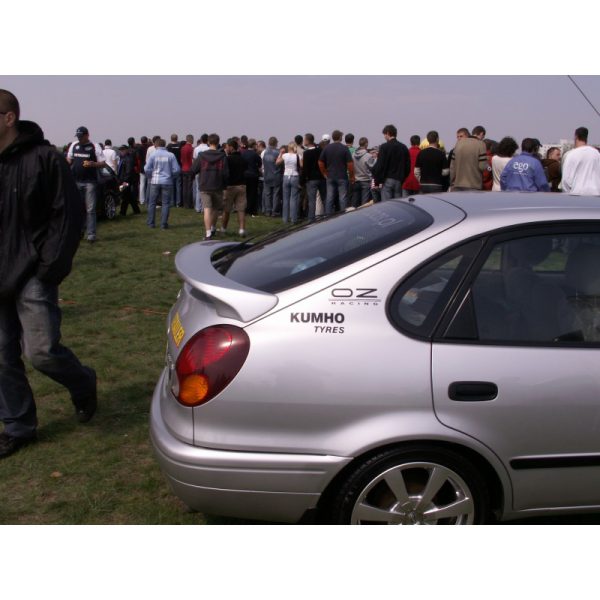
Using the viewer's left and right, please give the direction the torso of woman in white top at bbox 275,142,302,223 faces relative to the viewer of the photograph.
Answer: facing away from the viewer

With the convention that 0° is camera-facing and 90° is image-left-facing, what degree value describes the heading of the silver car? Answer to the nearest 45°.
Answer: approximately 270°

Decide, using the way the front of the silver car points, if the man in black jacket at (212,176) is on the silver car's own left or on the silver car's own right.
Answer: on the silver car's own left

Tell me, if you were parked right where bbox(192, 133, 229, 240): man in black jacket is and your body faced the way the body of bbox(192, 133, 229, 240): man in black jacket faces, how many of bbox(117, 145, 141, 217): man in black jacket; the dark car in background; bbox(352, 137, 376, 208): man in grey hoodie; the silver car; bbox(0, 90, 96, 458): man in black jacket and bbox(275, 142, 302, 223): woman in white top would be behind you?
2

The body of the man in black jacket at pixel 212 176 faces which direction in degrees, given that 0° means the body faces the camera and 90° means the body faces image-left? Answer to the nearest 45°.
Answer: approximately 180°

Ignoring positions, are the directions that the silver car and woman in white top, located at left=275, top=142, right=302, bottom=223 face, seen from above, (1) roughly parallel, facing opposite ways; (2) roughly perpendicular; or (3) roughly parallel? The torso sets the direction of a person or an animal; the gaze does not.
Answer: roughly perpendicular

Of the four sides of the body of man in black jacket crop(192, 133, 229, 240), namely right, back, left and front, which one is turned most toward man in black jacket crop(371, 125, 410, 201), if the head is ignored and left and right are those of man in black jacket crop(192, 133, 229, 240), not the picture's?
right

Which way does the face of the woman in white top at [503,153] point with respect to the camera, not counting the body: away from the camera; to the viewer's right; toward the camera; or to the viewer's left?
away from the camera

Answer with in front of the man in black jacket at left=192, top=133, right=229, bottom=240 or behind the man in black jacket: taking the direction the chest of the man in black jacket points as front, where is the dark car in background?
in front

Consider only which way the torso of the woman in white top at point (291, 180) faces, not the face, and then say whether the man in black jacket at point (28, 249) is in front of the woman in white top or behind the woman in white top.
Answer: behind

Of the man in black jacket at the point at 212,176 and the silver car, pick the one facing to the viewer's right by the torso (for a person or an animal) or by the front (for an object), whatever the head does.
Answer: the silver car

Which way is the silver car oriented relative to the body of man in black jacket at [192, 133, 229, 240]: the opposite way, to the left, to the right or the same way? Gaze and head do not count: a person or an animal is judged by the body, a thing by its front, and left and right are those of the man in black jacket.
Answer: to the right
